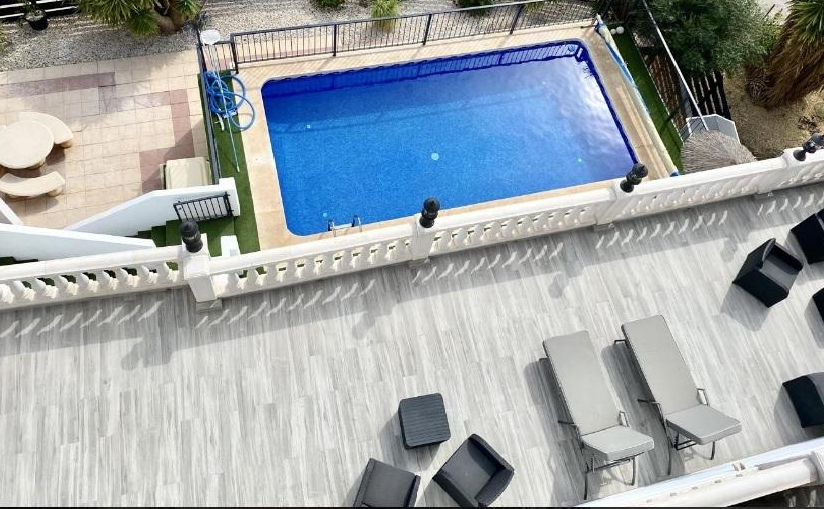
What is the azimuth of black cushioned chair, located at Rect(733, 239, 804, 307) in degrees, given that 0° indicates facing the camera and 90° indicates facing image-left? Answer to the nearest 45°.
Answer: approximately 315°
